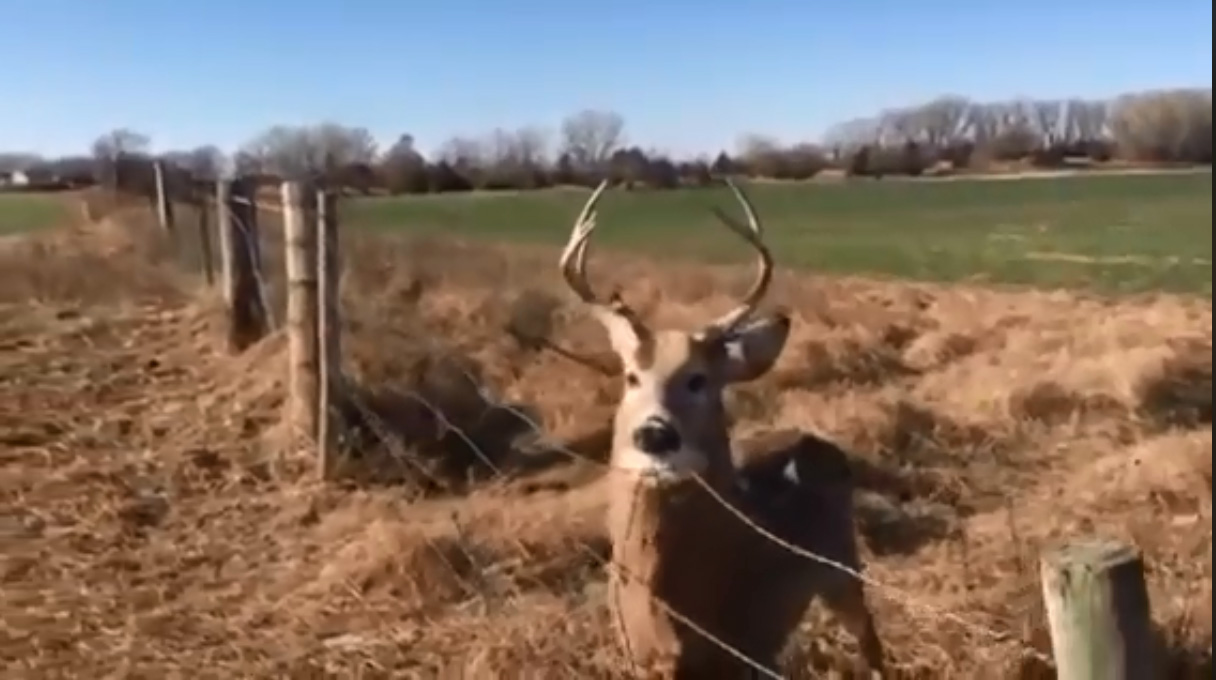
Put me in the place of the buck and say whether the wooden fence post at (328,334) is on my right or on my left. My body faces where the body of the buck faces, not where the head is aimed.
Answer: on my right

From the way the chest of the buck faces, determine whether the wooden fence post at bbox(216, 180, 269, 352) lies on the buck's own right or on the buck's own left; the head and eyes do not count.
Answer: on the buck's own right

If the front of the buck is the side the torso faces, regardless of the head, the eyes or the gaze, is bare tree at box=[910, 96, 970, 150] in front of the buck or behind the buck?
behind

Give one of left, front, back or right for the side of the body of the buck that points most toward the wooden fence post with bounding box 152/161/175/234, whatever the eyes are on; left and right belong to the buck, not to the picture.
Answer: right

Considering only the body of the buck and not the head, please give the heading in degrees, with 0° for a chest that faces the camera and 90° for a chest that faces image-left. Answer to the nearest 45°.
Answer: approximately 45°
